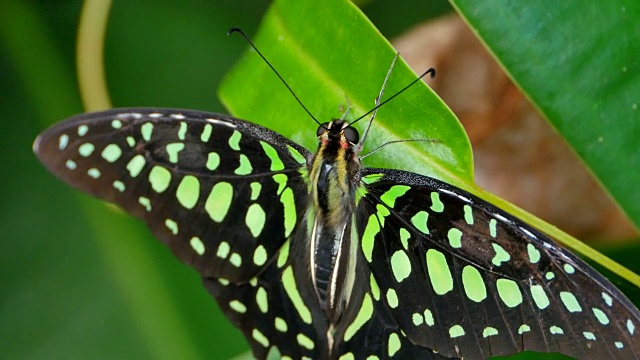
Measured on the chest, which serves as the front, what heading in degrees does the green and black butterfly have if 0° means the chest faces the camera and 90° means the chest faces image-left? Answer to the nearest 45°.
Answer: approximately 180°
